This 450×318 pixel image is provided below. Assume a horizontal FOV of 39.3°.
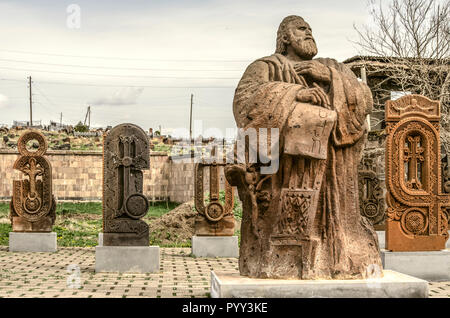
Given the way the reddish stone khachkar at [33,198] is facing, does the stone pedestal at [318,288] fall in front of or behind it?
in front

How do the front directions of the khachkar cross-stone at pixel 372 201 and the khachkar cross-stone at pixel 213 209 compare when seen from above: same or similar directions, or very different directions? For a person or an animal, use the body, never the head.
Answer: same or similar directions

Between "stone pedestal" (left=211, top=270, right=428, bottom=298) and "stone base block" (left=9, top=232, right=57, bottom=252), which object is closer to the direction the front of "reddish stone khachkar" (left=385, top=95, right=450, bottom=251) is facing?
the stone pedestal

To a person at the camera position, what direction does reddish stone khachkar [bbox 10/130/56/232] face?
facing the viewer

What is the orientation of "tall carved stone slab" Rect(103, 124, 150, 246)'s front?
toward the camera

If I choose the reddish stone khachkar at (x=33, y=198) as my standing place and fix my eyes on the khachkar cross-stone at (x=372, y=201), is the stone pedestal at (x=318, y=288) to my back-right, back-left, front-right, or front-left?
front-right

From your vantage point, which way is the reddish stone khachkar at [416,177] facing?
toward the camera

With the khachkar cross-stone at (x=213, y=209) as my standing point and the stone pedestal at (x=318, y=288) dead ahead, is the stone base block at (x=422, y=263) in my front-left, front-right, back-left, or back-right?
front-left

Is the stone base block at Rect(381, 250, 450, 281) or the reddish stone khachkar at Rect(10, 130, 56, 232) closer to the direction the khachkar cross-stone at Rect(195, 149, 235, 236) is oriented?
the stone base block

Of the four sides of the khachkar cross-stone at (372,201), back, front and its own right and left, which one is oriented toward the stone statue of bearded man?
front

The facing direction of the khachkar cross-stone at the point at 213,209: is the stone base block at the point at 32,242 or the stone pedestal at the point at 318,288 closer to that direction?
the stone pedestal

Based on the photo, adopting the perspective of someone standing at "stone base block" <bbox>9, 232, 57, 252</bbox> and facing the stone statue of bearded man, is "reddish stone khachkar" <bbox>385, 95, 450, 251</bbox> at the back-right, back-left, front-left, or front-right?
front-left
